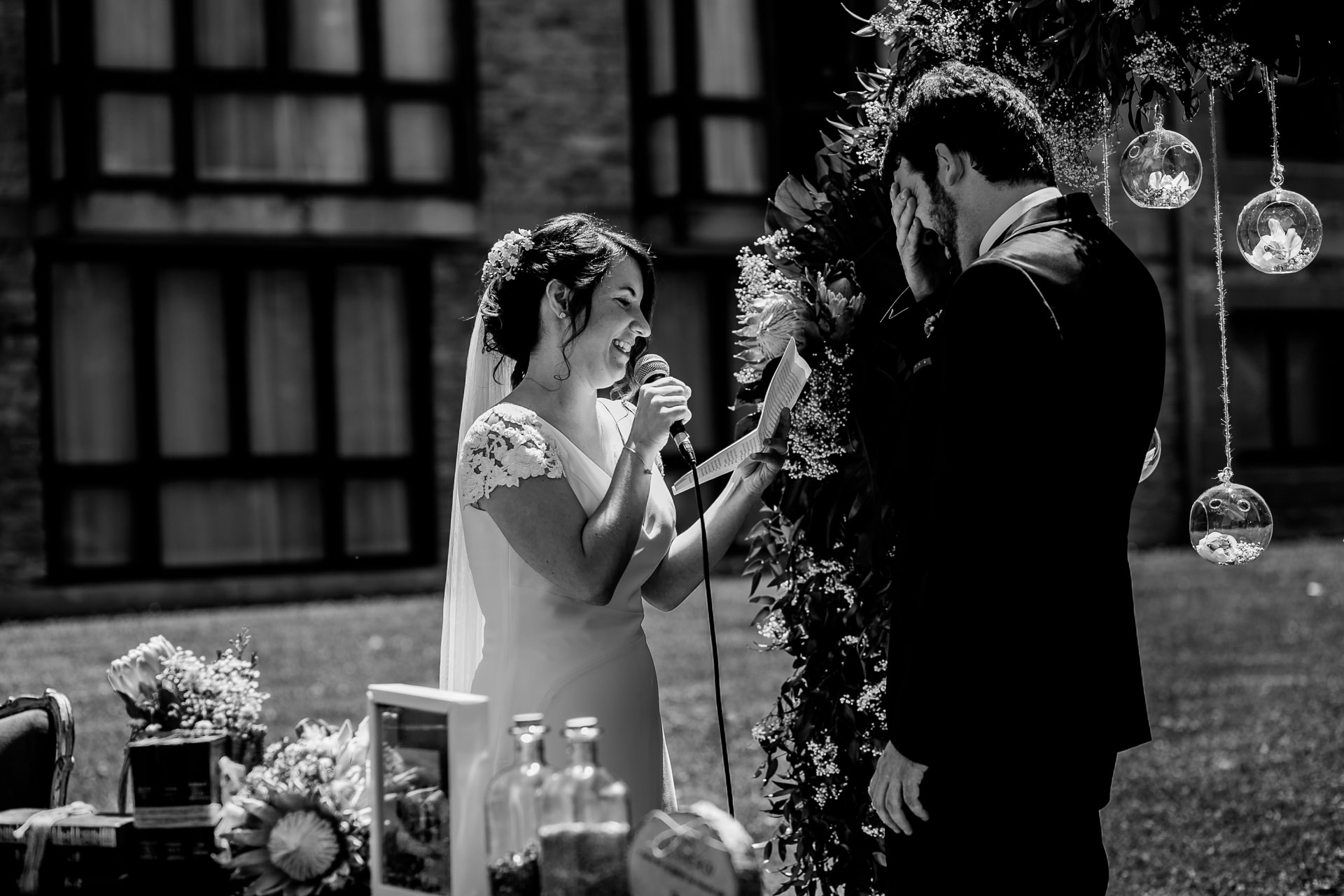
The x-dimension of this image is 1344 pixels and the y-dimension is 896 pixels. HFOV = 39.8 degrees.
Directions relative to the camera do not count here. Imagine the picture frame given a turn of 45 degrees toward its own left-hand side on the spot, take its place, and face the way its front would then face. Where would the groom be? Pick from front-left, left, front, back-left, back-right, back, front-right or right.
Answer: left

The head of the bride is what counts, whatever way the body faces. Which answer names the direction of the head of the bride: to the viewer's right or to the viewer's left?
to the viewer's right

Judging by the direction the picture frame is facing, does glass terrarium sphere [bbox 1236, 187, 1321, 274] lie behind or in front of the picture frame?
behind

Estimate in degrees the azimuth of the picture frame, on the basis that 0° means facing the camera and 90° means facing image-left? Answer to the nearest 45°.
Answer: approximately 45°

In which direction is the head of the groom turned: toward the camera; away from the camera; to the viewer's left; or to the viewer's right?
to the viewer's left

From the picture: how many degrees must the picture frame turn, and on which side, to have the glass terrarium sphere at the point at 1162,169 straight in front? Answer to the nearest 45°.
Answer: approximately 180°

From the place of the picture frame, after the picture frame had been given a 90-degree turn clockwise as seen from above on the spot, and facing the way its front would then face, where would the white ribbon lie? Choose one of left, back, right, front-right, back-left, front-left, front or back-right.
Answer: front

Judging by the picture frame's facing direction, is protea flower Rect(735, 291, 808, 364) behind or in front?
behind

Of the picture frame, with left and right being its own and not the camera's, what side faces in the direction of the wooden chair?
right
